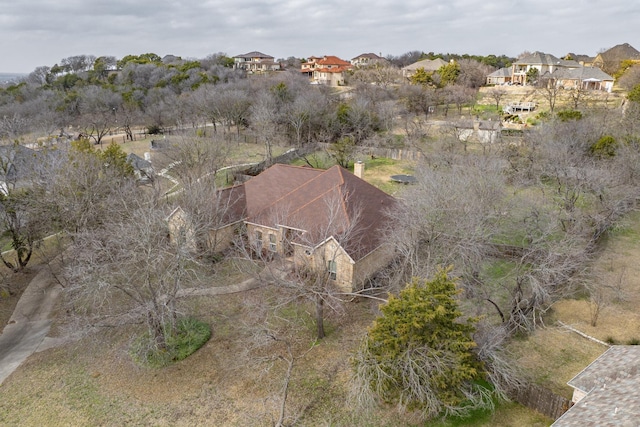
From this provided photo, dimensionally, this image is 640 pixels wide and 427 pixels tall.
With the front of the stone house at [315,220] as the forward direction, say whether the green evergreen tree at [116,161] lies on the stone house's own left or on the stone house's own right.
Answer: on the stone house's own right

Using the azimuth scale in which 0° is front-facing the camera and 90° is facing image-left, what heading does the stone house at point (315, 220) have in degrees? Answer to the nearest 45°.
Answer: approximately 45°

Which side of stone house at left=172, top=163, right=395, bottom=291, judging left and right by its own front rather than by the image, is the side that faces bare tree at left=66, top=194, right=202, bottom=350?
front

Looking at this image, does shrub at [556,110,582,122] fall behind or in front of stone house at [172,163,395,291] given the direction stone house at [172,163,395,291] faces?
behind

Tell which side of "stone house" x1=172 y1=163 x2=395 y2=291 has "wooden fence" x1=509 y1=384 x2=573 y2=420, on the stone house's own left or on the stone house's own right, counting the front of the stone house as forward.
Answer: on the stone house's own left

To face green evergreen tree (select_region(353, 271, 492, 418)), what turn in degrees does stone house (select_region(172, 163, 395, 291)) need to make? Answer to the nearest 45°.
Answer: approximately 45° to its left
